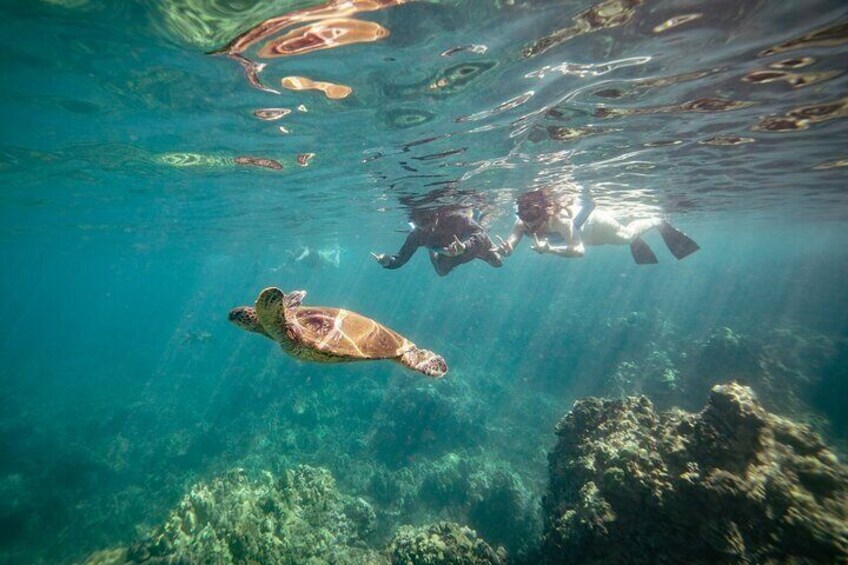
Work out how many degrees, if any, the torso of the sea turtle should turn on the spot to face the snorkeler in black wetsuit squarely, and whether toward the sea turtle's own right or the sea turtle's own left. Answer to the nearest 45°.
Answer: approximately 135° to the sea turtle's own right

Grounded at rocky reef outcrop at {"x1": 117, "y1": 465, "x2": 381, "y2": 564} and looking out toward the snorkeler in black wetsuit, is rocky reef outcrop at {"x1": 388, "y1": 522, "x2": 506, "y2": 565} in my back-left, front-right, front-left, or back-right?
front-right

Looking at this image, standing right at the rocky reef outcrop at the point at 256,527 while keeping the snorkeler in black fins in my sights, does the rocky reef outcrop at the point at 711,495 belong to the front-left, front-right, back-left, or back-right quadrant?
front-right

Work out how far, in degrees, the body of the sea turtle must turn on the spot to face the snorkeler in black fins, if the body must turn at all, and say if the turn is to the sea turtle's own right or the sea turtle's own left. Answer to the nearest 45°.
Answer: approximately 135° to the sea turtle's own right

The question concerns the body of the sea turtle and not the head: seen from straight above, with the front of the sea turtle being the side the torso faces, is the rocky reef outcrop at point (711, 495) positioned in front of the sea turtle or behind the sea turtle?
behind

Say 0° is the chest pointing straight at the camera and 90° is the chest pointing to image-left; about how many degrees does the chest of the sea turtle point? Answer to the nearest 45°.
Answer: approximately 90°

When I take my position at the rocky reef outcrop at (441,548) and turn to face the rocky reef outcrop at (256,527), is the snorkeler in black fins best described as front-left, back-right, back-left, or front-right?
back-right

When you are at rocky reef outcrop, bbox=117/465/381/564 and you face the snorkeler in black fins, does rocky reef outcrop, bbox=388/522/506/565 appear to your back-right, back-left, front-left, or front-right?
front-right
